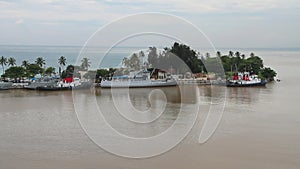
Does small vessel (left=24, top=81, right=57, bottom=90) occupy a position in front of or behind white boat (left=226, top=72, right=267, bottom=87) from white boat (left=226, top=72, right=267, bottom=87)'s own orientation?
behind

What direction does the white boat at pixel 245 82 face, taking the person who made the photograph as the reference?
facing to the right of the viewer

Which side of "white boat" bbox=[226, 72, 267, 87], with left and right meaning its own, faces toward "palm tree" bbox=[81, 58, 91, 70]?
back

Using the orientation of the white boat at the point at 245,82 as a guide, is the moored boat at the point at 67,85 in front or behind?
behind

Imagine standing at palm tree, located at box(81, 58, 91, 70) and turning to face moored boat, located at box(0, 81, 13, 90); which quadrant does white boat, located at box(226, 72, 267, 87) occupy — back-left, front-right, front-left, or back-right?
back-left

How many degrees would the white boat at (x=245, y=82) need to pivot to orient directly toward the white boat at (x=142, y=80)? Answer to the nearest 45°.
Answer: approximately 180°

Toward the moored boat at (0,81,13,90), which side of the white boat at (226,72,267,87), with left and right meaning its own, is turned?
back
